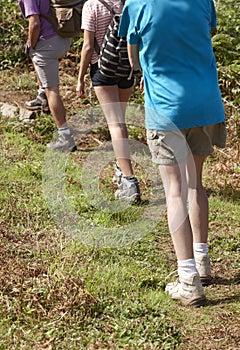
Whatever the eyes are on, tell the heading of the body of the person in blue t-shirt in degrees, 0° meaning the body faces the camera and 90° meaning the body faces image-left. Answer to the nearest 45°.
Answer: approximately 135°

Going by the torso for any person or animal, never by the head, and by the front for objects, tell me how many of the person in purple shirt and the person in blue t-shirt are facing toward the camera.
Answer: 0

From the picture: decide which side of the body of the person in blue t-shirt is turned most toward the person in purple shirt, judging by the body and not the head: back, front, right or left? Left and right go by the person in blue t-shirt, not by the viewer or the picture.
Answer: front

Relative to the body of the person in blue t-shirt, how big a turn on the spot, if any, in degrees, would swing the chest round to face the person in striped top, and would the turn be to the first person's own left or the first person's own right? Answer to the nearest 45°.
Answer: approximately 45° to the first person's own right
